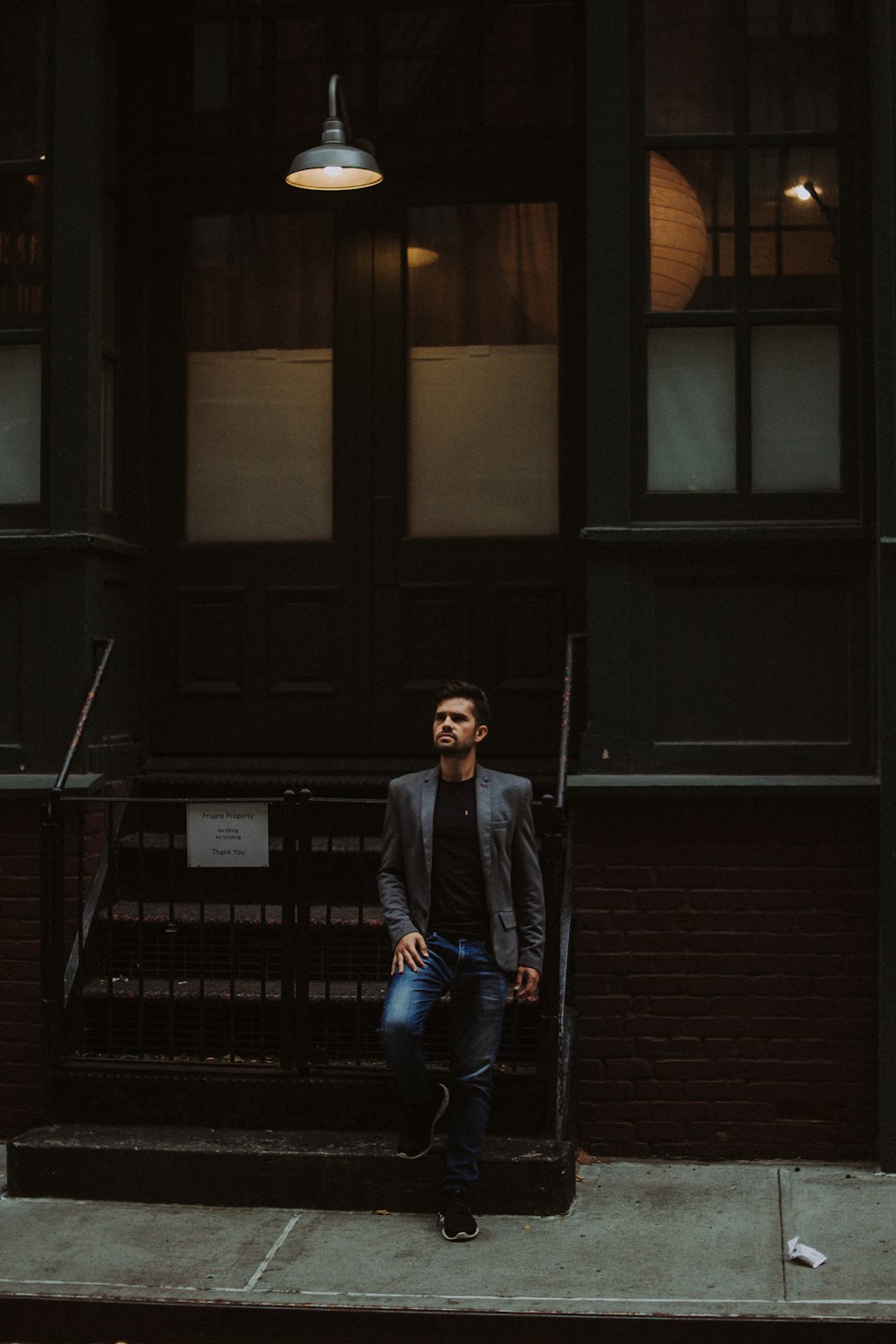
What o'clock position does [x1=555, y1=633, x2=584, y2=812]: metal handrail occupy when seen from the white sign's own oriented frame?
The metal handrail is roughly at 9 o'clock from the white sign.

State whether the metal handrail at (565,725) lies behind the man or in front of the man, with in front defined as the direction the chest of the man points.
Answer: behind

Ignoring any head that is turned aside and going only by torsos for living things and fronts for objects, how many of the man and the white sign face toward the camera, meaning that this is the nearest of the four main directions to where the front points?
2

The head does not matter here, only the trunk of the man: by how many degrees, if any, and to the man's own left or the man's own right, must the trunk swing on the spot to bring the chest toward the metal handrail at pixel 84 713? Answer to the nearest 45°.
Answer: approximately 135° to the man's own right

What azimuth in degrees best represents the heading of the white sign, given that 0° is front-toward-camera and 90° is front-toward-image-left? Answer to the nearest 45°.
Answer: approximately 0°

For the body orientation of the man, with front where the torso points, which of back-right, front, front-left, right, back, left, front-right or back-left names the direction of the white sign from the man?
back-right

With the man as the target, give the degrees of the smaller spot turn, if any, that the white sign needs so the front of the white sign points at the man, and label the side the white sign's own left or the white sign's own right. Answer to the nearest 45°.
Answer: approximately 45° to the white sign's own left

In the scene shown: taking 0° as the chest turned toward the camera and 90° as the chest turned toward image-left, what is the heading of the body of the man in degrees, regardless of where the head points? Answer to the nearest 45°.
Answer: approximately 0°

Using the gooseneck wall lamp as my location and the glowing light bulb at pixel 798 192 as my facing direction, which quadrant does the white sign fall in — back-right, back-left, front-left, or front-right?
back-right
